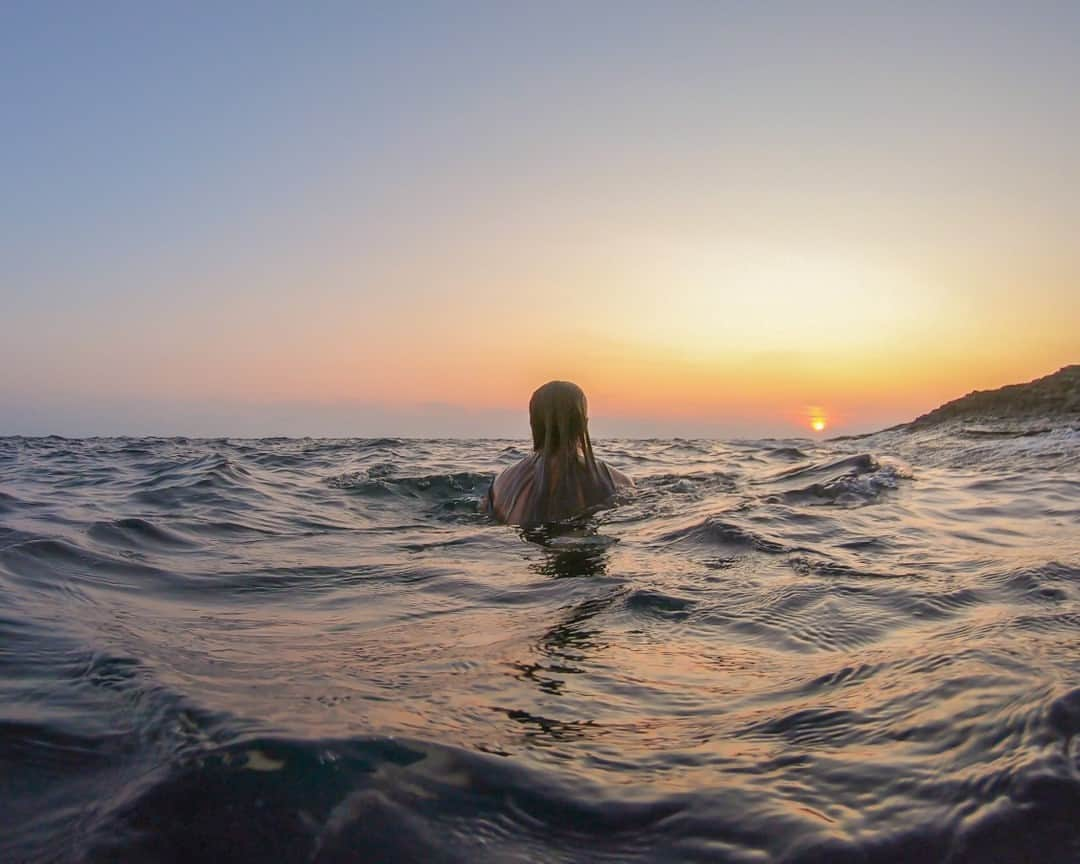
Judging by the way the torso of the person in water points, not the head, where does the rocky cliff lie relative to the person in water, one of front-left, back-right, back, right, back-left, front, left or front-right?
front-right

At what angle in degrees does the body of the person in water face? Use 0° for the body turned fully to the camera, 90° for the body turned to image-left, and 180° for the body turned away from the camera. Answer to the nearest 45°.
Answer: approximately 180°

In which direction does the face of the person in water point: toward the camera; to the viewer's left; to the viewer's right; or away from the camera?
away from the camera
